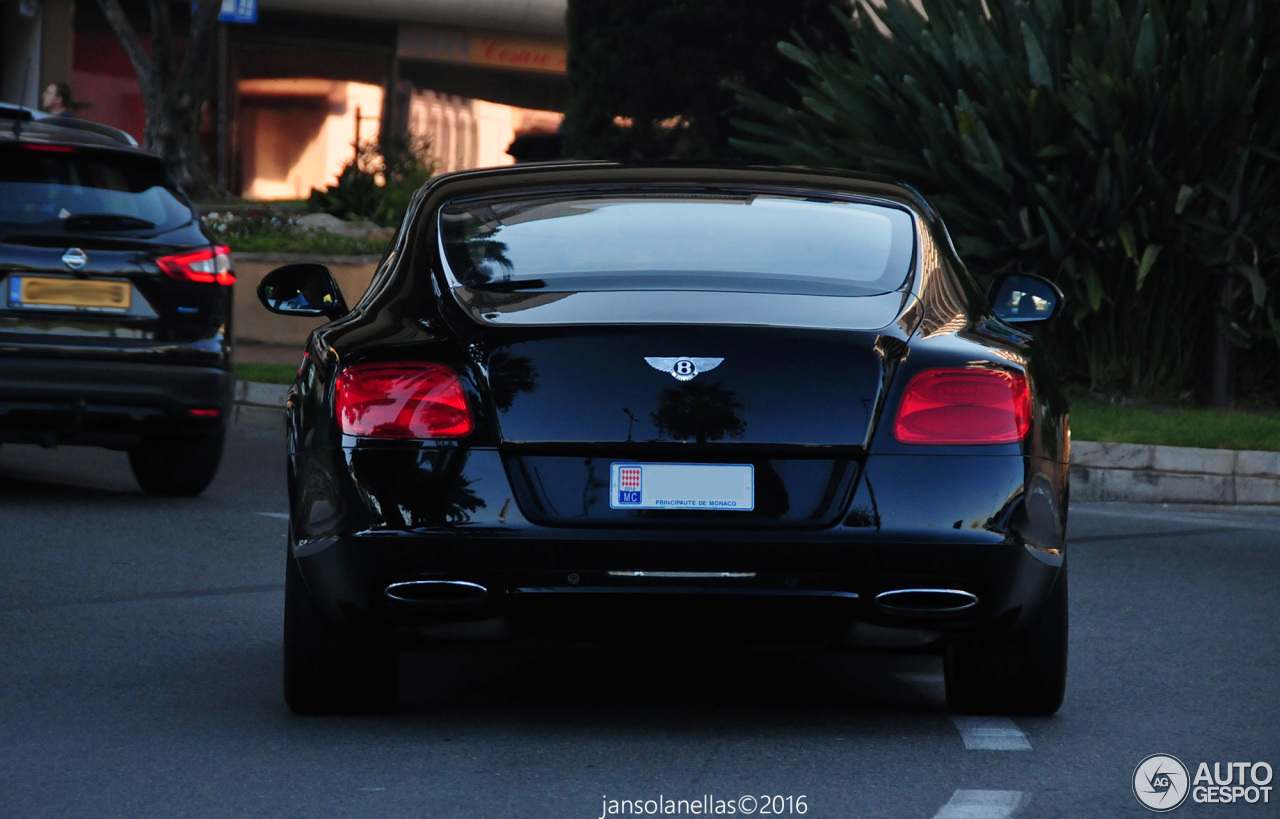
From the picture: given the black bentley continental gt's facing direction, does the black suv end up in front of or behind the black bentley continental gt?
in front

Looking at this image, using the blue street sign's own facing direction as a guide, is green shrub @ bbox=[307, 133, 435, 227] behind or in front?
in front

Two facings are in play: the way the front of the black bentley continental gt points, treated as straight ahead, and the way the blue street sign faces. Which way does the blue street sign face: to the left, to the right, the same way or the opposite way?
the opposite way

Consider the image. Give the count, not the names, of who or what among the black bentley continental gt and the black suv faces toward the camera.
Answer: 0

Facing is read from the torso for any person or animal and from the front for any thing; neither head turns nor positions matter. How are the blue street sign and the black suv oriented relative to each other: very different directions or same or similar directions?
very different directions

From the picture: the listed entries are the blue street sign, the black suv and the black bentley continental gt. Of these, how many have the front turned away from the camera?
2

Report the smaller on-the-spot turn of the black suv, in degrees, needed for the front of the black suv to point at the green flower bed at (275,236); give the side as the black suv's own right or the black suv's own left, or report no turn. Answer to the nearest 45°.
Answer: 0° — it already faces it

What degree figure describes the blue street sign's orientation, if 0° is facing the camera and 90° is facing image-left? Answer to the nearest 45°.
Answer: approximately 0°

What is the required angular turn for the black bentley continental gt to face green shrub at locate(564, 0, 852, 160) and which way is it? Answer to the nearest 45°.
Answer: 0° — it already faces it

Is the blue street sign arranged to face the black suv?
yes

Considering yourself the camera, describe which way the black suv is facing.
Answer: facing away from the viewer

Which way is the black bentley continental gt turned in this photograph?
away from the camera
